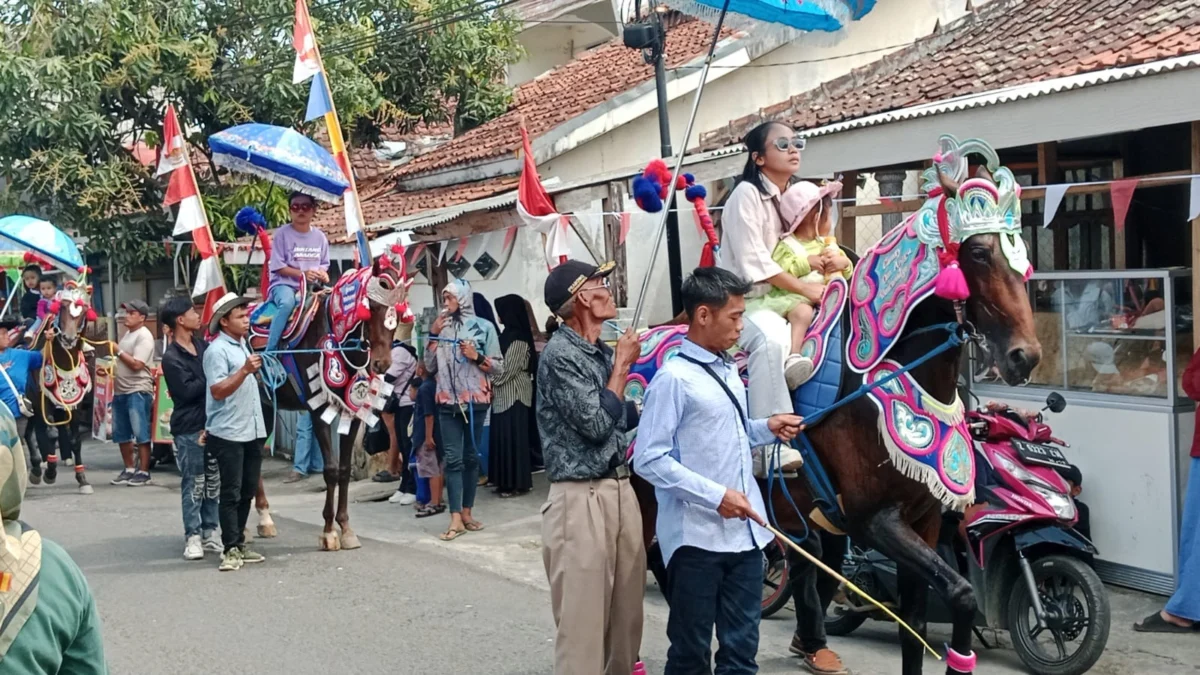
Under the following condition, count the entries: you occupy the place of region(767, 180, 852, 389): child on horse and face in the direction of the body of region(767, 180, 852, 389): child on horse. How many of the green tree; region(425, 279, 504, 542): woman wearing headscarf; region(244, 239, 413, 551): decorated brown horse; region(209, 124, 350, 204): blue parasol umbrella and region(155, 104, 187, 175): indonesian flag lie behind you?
5

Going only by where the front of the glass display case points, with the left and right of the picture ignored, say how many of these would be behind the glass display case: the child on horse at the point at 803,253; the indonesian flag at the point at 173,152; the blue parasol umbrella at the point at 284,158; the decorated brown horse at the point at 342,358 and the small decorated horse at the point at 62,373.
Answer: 0

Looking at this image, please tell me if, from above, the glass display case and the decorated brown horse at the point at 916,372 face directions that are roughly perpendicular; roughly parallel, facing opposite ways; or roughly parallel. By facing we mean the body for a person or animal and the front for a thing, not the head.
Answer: roughly perpendicular

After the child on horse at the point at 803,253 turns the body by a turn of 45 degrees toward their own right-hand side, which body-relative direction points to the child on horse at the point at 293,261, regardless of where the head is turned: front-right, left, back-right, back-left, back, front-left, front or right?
back-right

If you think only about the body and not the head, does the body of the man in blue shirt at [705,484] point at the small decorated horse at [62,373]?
no

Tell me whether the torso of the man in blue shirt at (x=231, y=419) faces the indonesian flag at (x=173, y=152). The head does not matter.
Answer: no

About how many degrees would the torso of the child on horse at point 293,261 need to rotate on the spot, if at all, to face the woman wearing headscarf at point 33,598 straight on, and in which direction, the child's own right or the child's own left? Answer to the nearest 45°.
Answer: approximately 45° to the child's own right

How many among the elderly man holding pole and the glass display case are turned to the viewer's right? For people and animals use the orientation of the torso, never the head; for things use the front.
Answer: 1

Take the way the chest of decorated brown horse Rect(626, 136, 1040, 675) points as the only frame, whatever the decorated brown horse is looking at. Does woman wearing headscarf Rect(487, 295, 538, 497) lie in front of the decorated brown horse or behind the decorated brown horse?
behind

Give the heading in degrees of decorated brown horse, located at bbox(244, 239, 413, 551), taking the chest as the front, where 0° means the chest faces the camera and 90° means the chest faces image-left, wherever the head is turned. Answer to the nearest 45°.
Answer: approximately 315°

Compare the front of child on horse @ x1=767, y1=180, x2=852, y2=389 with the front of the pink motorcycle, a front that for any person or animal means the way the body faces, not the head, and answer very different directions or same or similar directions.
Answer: same or similar directions

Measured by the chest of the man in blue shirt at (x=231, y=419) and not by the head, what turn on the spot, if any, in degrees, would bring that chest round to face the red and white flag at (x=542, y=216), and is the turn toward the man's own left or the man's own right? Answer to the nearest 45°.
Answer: approximately 45° to the man's own left

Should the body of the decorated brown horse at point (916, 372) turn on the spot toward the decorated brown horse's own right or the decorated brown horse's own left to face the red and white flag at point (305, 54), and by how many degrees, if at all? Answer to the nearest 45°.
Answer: approximately 180°

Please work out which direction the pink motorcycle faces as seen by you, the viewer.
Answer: facing the viewer and to the right of the viewer

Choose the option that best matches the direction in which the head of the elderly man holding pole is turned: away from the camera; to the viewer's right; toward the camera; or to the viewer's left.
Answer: to the viewer's right

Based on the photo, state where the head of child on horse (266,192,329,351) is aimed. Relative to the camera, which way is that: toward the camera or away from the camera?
toward the camera

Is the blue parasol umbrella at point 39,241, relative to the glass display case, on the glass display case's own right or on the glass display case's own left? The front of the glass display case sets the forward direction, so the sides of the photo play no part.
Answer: on the glass display case's own right

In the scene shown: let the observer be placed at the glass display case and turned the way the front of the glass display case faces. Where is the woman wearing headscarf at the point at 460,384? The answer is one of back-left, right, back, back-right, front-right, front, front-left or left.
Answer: front-right
